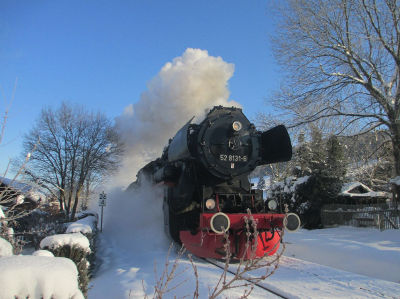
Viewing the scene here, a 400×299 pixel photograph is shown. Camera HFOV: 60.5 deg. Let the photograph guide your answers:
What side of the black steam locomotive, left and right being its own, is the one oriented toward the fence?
left

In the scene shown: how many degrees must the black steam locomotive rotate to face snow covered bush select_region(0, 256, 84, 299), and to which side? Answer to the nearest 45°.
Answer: approximately 45° to its right

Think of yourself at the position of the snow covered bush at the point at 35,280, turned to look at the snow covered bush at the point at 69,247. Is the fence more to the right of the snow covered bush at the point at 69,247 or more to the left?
right

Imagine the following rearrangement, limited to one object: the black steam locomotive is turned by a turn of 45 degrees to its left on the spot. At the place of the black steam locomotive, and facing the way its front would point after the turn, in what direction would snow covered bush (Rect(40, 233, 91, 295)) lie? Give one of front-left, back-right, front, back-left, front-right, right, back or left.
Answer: back-right

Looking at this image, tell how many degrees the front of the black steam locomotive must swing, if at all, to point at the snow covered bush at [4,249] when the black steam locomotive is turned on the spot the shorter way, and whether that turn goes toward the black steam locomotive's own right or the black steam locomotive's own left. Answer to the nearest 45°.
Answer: approximately 90° to the black steam locomotive's own right
